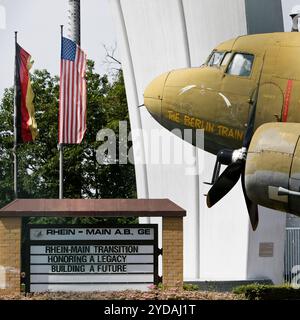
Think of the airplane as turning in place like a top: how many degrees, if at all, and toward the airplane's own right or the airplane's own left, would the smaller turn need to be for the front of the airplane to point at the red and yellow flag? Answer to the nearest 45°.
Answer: approximately 45° to the airplane's own right

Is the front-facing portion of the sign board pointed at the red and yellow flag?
no

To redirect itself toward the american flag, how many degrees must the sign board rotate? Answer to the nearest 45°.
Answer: approximately 180°

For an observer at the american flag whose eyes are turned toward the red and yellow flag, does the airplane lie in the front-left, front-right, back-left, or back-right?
back-left

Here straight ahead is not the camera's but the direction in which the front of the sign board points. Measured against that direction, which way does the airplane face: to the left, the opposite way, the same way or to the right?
to the right

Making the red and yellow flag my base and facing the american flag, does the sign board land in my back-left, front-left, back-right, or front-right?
front-right

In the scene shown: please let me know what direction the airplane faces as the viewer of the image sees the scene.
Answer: facing to the left of the viewer

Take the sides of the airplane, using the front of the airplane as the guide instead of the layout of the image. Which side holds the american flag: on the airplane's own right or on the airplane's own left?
on the airplane's own right

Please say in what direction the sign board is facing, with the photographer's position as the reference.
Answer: facing the viewer

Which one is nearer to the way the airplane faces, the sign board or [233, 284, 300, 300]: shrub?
the sign board

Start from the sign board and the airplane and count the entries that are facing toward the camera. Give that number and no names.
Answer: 1
